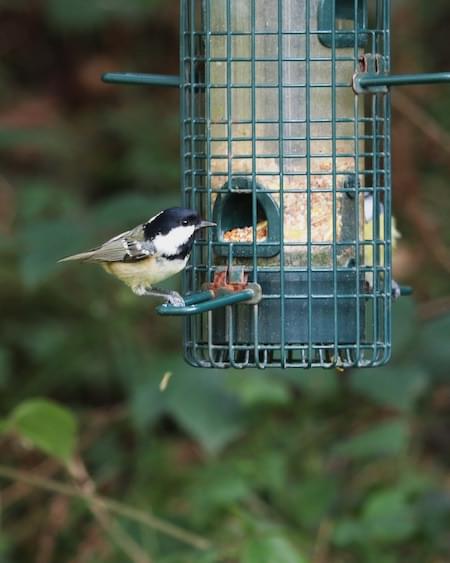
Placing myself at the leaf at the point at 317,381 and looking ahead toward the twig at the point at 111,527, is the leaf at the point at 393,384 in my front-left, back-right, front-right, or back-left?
back-left

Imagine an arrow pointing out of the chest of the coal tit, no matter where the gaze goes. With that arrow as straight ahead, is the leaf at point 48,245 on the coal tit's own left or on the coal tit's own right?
on the coal tit's own left

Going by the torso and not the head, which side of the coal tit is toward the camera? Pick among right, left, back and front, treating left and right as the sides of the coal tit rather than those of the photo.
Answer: right

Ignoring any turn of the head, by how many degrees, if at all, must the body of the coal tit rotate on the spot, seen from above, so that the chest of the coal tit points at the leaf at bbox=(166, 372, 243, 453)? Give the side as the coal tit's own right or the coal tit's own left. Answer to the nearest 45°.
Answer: approximately 90° to the coal tit's own left

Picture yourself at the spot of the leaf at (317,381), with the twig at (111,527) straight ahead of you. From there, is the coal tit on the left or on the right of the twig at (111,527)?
left
